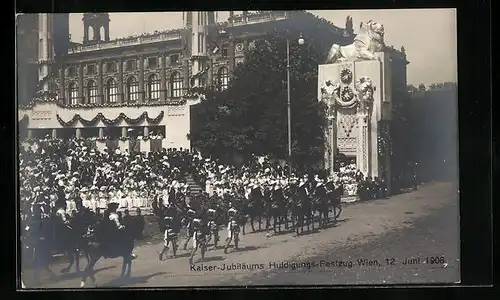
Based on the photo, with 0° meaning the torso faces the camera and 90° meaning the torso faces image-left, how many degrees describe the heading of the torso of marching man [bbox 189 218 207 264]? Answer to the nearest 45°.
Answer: approximately 45°

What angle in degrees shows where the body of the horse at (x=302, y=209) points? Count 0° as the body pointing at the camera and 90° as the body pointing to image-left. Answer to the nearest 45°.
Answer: approximately 45°

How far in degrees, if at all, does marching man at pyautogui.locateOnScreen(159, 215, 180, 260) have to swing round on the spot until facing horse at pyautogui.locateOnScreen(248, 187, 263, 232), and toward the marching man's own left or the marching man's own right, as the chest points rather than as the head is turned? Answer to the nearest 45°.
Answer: approximately 135° to the marching man's own left

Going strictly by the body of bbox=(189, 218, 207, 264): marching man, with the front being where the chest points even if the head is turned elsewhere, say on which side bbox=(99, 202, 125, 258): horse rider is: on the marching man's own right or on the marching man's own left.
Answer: on the marching man's own right

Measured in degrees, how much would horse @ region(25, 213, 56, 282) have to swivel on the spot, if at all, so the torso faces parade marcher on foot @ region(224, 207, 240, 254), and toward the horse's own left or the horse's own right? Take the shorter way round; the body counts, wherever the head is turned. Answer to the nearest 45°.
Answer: approximately 135° to the horse's own left

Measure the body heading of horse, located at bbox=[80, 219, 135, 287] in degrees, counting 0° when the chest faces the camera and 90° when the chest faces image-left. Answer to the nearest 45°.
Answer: approximately 45°
